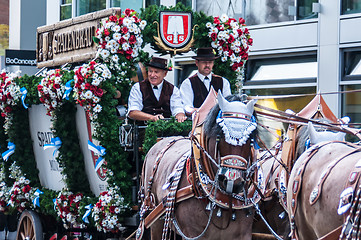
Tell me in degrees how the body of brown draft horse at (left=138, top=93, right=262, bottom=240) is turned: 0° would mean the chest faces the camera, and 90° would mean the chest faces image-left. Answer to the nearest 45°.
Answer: approximately 315°

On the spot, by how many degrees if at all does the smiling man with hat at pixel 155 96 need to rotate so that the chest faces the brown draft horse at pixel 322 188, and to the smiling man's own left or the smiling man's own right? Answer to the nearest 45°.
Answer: approximately 45° to the smiling man's own left

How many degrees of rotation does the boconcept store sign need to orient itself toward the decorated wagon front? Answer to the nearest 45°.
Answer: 0° — it already faces it

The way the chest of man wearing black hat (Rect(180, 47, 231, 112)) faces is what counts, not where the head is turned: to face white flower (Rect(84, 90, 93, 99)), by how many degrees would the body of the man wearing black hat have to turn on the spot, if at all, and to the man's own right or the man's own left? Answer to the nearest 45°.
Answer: approximately 90° to the man's own right

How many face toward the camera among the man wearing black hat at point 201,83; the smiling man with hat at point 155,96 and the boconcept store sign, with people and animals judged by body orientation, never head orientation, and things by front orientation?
3

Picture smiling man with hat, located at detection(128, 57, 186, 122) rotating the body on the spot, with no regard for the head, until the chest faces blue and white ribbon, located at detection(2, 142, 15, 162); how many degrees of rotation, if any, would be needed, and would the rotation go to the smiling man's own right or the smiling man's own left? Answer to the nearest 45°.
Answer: approximately 135° to the smiling man's own right

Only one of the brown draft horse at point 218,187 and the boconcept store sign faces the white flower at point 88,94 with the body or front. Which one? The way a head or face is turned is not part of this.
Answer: the boconcept store sign

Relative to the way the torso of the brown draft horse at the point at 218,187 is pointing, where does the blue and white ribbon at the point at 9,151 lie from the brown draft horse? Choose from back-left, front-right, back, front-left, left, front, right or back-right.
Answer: back

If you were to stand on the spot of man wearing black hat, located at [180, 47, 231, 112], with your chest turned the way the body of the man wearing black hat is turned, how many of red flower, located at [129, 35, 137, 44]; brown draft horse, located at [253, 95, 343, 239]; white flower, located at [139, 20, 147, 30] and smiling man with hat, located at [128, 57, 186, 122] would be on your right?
3

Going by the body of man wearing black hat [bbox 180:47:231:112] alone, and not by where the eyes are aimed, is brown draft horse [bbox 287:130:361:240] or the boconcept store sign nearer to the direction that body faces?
the brown draft horse

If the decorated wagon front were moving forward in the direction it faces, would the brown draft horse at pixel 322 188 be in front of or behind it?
in front
